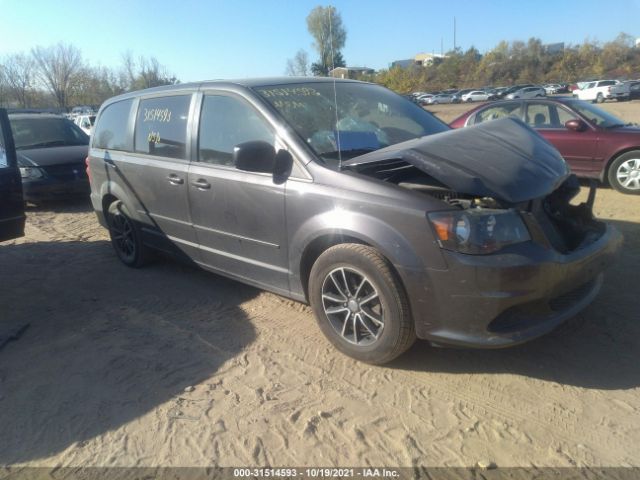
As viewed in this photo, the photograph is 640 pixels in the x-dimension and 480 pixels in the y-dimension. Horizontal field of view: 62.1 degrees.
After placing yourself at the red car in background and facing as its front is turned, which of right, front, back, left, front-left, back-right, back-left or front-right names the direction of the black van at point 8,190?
back-right

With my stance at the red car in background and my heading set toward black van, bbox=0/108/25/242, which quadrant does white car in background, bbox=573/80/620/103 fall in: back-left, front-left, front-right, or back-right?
back-right

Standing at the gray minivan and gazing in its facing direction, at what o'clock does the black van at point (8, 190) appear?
The black van is roughly at 5 o'clock from the gray minivan.

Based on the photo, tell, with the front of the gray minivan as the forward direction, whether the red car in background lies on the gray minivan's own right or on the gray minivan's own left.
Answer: on the gray minivan's own left

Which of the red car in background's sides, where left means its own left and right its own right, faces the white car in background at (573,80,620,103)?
left

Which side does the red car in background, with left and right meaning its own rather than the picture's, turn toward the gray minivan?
right

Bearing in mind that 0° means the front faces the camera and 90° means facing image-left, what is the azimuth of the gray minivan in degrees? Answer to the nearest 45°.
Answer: approximately 315°

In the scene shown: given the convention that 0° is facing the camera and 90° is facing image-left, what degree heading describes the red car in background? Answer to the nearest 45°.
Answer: approximately 270°
